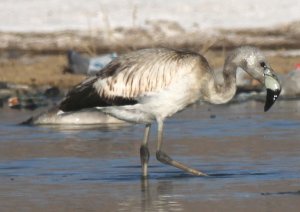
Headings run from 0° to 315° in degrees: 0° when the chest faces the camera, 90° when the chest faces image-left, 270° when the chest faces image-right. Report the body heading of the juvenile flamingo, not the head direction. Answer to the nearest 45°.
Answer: approximately 270°
